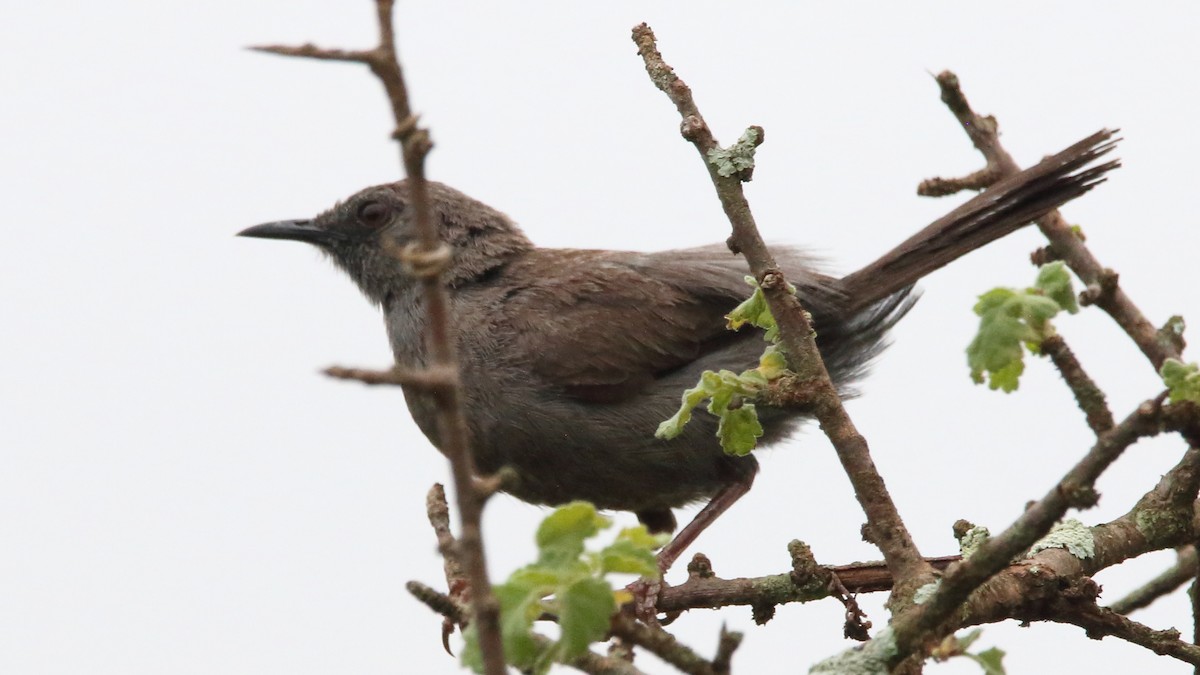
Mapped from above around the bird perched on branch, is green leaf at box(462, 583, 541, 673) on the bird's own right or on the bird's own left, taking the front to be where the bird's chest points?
on the bird's own left

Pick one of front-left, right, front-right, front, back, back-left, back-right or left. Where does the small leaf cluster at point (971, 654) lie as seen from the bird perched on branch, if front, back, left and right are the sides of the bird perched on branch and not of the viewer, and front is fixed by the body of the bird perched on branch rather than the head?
back

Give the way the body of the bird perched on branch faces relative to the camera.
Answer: to the viewer's left

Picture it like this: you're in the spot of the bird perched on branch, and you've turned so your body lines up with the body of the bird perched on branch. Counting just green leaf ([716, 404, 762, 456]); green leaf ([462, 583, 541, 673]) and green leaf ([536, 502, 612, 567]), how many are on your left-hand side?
3

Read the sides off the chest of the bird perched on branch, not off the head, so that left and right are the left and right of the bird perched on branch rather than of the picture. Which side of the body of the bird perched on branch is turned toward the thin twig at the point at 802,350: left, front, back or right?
back

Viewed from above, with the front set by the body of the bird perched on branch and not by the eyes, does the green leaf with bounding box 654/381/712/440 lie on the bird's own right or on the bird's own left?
on the bird's own left

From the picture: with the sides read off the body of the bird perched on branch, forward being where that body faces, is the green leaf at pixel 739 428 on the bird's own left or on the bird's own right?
on the bird's own left

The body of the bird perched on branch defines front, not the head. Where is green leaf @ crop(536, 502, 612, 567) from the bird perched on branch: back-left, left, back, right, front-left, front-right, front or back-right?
left

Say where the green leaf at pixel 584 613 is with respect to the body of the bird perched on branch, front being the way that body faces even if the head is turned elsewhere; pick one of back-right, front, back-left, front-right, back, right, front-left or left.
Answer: left
